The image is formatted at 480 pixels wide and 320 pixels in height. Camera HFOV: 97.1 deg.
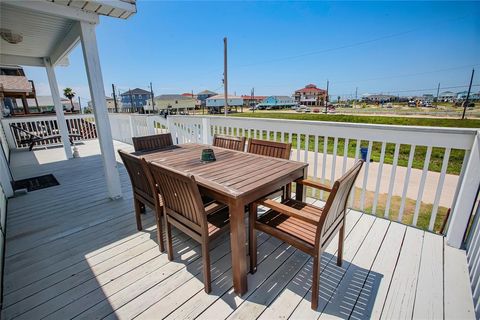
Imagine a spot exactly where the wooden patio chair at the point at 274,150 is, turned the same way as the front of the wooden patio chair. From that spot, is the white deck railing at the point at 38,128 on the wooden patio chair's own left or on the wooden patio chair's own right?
on the wooden patio chair's own right

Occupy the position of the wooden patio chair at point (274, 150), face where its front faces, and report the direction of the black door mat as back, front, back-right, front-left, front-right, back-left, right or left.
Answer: front-right

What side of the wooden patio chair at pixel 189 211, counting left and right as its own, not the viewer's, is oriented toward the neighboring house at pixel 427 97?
front

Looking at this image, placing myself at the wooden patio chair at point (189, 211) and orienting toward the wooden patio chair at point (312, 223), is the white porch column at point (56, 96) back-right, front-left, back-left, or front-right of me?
back-left

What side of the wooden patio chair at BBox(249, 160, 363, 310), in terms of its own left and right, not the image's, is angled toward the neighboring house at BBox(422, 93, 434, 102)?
right

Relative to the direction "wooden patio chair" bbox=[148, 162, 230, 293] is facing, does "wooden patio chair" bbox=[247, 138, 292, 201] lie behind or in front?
in front

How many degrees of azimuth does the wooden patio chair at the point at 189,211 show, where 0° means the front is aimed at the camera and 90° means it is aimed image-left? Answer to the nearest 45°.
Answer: approximately 225°

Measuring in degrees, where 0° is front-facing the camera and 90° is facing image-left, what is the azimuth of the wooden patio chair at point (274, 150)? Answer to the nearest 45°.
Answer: approximately 45°

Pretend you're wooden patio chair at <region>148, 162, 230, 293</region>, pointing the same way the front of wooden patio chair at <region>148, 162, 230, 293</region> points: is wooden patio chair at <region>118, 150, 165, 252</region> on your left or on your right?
on your left

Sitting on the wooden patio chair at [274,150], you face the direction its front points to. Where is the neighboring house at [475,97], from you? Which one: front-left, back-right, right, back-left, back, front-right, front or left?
back

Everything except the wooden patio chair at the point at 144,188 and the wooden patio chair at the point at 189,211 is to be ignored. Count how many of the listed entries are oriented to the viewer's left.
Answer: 0

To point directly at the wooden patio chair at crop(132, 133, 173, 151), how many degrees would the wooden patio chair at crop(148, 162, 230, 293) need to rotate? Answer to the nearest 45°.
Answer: approximately 45° to its left

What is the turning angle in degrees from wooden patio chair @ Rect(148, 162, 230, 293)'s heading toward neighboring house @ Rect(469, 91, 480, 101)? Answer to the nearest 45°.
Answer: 0° — it already faces it
